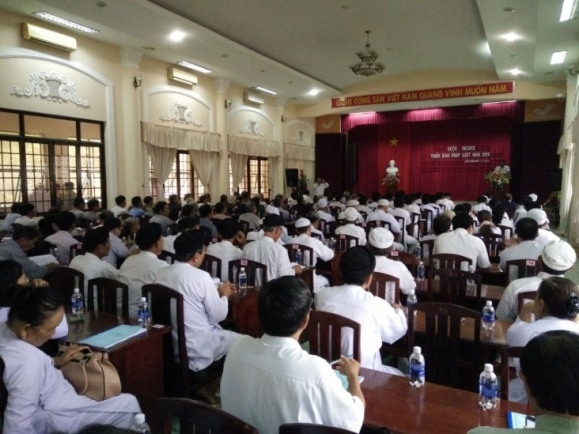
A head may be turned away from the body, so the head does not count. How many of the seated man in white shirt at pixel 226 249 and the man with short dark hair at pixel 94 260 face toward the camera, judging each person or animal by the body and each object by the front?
0

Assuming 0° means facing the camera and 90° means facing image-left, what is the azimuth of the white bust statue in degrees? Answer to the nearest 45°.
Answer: approximately 0°

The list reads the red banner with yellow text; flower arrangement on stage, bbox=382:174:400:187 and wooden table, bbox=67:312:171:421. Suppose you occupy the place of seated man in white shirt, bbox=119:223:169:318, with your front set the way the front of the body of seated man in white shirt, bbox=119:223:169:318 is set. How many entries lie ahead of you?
2

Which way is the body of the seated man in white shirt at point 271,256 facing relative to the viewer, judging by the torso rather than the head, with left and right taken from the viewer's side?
facing away from the viewer and to the right of the viewer

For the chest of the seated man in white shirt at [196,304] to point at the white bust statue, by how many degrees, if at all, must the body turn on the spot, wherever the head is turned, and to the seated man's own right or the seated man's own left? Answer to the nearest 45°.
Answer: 0° — they already face it

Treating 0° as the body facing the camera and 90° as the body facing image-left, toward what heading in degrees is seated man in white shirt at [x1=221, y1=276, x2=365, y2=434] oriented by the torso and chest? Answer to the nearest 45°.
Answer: approximately 225°

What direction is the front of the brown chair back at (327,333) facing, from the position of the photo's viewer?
facing away from the viewer and to the right of the viewer

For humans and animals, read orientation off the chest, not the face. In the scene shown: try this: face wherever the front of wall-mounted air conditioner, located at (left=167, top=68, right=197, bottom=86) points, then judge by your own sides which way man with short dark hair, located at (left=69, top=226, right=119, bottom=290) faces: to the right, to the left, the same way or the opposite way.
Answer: to the left

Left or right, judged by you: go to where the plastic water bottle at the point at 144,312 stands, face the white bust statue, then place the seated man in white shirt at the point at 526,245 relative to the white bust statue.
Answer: right

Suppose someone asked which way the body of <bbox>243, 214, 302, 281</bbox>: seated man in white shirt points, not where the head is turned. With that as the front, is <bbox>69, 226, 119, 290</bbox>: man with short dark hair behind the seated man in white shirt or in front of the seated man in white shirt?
behind

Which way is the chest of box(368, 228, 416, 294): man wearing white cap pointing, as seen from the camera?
away from the camera

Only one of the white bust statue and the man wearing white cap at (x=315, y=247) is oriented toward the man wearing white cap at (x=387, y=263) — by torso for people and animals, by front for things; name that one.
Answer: the white bust statue

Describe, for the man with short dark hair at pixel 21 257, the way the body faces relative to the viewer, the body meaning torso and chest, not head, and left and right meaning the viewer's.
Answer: facing to the right of the viewer

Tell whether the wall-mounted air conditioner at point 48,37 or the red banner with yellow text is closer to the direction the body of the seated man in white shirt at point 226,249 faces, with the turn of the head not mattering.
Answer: the red banner with yellow text

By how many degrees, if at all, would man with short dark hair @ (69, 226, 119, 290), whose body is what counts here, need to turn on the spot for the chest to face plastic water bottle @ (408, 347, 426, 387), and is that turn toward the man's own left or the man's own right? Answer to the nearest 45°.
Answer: approximately 90° to the man's own right

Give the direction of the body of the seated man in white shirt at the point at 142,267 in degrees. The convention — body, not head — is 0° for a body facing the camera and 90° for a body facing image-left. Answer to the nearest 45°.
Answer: approximately 225°

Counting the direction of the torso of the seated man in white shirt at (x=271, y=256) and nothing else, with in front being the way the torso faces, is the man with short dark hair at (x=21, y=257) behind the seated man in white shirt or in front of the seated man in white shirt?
behind
